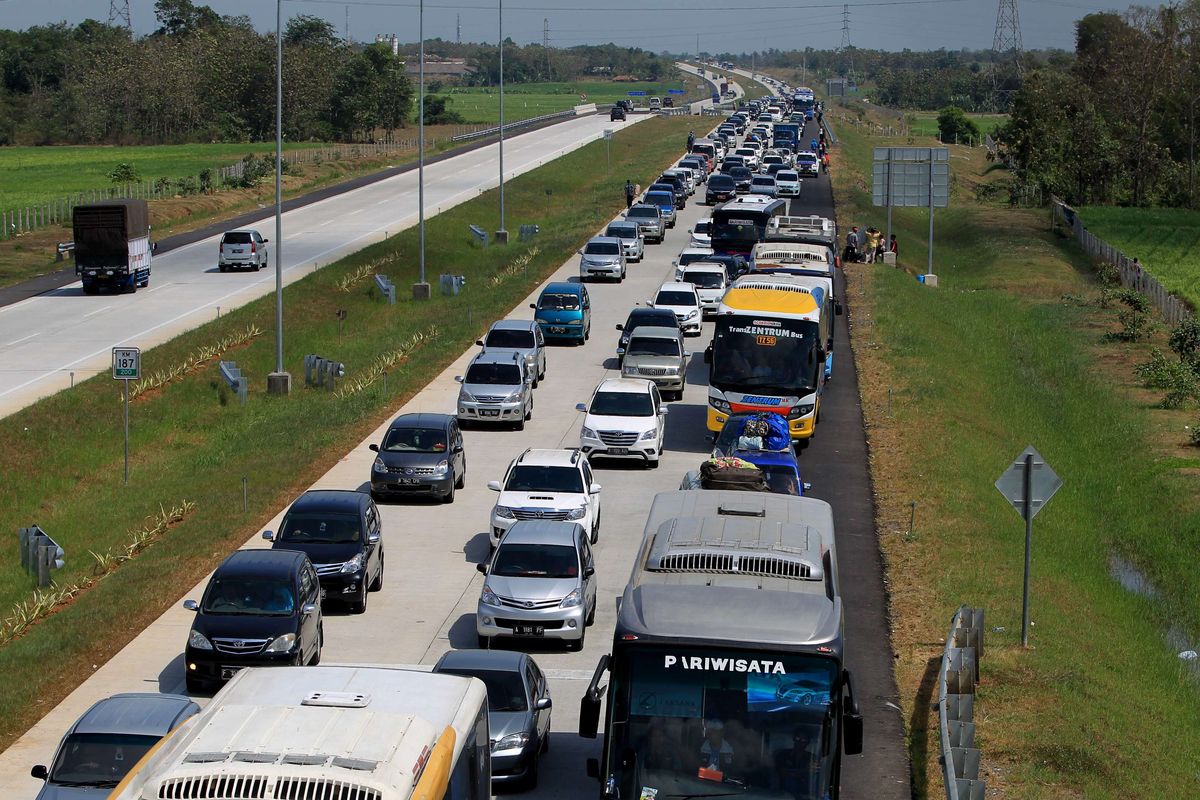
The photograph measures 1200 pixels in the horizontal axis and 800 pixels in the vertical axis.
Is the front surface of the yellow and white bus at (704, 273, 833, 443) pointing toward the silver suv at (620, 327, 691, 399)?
no

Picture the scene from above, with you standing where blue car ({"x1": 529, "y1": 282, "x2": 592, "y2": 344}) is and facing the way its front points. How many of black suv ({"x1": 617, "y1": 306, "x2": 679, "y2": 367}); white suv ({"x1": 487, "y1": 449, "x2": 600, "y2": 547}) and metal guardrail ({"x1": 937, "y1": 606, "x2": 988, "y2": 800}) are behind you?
0

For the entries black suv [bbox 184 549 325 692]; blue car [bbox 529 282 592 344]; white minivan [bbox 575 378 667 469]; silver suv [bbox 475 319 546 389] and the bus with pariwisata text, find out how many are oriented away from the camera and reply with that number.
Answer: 0

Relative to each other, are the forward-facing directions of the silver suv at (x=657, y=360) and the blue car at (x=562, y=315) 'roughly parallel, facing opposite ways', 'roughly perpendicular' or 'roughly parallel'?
roughly parallel

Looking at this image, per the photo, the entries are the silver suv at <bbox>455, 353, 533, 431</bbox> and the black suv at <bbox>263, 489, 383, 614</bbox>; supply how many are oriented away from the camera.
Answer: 0

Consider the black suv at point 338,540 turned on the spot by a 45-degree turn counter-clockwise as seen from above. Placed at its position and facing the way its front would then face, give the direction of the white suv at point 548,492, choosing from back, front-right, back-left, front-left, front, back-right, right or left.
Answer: left

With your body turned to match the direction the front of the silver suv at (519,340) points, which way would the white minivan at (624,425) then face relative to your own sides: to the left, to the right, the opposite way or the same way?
the same way

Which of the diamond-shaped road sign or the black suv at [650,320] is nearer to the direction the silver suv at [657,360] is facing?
the diamond-shaped road sign

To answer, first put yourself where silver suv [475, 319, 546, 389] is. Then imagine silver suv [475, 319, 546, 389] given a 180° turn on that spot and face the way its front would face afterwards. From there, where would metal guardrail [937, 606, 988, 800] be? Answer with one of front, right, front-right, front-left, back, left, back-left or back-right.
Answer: back

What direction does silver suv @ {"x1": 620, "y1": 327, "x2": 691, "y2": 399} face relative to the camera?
toward the camera

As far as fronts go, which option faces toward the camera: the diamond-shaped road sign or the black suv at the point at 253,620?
the black suv

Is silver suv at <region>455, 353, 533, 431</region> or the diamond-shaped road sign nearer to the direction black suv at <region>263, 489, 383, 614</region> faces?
the diamond-shaped road sign

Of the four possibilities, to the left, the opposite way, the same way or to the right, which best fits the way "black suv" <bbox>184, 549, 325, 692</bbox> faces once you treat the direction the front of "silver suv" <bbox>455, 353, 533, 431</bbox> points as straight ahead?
the same way

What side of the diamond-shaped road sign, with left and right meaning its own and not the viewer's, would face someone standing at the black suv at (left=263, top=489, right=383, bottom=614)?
left

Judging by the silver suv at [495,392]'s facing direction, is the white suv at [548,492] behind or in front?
in front

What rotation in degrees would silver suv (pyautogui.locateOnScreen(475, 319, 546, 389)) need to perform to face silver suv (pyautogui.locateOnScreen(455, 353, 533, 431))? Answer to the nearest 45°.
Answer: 0° — it already faces it

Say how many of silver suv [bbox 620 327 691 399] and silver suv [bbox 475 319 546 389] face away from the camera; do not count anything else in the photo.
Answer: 0

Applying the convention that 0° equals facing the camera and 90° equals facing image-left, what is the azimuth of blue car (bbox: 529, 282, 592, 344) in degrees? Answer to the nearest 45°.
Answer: approximately 0°

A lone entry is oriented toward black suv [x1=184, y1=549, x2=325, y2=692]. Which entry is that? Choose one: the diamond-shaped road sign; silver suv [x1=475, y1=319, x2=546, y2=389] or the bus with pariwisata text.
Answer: the silver suv

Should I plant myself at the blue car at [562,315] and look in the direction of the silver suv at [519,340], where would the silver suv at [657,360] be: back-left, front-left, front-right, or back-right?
front-left

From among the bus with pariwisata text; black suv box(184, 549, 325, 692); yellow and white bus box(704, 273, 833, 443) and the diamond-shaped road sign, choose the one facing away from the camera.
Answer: the diamond-shaped road sign

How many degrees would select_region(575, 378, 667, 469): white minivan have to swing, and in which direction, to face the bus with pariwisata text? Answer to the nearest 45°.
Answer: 0° — it already faces it

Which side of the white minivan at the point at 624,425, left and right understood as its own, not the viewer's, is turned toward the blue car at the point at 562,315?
back

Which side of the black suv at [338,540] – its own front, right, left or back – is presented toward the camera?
front

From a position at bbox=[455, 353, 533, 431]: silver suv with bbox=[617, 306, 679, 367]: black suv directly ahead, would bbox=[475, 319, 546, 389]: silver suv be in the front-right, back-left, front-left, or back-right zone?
front-left
